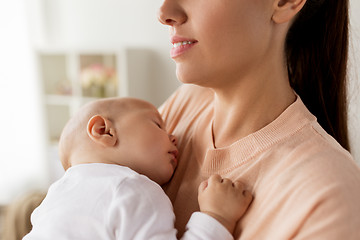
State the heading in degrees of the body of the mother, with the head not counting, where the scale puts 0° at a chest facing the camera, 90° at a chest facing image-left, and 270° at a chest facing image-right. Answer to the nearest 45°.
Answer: approximately 45°
